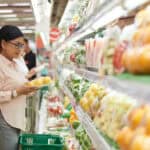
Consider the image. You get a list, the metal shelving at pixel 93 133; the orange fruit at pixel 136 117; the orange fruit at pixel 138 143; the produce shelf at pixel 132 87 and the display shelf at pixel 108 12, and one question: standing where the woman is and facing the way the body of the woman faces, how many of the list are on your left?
0

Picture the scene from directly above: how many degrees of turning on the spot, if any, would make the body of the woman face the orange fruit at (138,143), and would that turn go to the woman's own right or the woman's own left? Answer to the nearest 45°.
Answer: approximately 90° to the woman's own right

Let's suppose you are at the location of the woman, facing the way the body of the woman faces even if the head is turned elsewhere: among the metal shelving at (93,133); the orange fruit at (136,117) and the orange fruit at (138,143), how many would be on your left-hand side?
0

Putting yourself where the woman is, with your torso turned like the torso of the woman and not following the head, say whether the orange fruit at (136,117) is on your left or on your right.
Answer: on your right

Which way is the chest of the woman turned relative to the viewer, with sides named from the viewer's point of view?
facing to the right of the viewer

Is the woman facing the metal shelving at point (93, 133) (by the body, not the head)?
no
